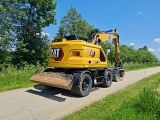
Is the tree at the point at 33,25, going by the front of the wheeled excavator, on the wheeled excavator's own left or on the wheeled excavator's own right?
on the wheeled excavator's own left

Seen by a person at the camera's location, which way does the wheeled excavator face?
facing away from the viewer and to the right of the viewer

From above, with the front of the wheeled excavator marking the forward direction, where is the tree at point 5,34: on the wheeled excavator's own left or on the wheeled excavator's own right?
on the wheeled excavator's own left

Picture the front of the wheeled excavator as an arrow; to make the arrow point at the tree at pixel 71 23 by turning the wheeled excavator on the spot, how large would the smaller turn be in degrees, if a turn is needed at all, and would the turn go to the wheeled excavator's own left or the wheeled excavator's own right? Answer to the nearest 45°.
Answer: approximately 45° to the wheeled excavator's own left
